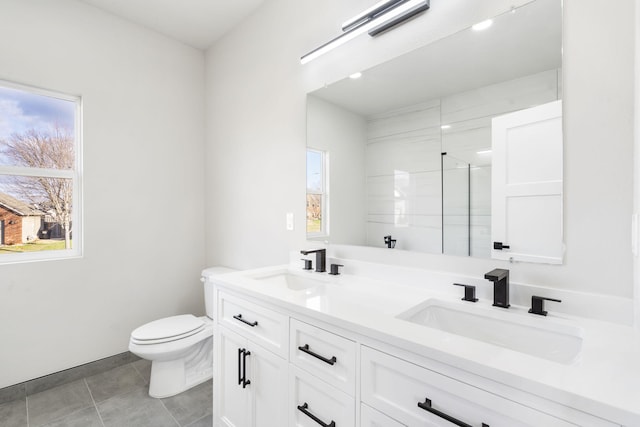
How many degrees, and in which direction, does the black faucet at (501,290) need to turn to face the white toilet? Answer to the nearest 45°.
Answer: approximately 45° to its right

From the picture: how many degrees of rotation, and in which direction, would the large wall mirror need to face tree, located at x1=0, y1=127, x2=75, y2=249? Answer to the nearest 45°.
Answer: approximately 45° to its right

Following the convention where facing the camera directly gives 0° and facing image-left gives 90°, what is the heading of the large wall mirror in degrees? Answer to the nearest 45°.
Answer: approximately 45°

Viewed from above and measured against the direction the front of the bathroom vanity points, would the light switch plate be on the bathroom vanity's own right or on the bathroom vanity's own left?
on the bathroom vanity's own right

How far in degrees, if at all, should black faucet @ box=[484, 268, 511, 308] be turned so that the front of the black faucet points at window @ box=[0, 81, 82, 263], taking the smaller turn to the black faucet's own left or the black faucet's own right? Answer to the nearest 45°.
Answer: approximately 45° to the black faucet's own right

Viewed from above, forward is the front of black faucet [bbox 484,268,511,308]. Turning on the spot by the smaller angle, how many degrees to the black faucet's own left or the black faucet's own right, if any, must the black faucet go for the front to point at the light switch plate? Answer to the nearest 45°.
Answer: approximately 45° to the black faucet's own right
